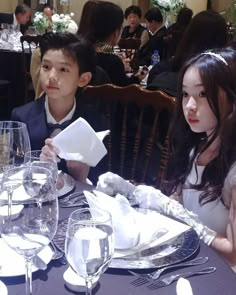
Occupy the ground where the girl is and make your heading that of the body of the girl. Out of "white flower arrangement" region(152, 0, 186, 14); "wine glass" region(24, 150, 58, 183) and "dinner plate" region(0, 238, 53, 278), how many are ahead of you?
2

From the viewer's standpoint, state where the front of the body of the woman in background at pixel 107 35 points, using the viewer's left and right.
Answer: facing away from the viewer and to the right of the viewer

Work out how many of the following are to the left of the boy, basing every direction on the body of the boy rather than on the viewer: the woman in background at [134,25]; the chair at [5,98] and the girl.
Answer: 1

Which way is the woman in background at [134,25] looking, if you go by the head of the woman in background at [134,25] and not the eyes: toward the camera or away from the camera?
toward the camera

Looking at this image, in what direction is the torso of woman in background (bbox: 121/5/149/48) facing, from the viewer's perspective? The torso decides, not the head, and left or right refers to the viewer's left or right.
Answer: facing the viewer

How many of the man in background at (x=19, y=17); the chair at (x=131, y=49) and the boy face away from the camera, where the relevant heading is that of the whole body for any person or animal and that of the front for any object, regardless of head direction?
1

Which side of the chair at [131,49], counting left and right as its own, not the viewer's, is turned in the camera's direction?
back

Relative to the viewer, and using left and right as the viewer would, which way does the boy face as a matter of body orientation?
facing the viewer and to the left of the viewer

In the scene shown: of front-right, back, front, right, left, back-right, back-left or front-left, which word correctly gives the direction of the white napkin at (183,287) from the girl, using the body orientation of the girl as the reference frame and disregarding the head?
front-left

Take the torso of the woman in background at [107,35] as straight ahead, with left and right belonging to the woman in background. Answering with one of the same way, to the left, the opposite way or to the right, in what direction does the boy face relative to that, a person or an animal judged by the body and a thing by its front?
the opposite way

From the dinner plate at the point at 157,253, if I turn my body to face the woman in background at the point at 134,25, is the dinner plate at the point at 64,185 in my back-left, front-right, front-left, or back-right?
front-left

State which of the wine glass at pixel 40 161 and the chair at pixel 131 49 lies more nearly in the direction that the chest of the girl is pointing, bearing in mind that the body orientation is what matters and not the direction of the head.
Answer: the wine glass

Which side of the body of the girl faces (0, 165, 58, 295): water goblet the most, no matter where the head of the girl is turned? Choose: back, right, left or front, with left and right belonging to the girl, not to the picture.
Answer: front

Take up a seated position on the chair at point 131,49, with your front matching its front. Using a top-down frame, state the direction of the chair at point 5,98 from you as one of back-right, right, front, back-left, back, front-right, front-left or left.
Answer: left

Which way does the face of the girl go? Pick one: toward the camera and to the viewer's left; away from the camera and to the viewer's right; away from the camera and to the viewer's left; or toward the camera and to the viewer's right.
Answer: toward the camera and to the viewer's left

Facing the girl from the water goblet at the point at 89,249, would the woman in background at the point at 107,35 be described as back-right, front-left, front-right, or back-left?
front-left
